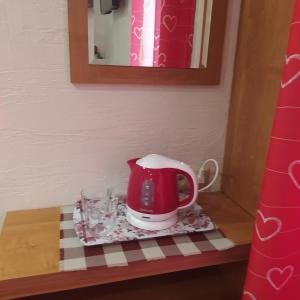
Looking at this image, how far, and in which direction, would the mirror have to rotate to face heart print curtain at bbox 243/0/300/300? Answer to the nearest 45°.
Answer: approximately 45° to its left

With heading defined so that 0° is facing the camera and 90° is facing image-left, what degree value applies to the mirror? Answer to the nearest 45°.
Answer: approximately 0°
